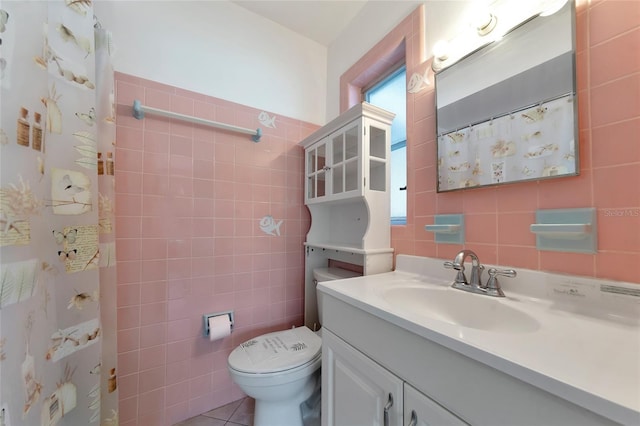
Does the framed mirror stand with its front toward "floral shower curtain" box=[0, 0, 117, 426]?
yes

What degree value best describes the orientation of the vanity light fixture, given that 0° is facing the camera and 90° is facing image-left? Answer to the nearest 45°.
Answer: approximately 45°

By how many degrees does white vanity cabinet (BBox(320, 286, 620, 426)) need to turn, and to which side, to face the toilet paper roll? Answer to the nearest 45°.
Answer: approximately 45° to its right

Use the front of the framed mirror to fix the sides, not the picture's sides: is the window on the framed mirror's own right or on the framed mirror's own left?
on the framed mirror's own right
